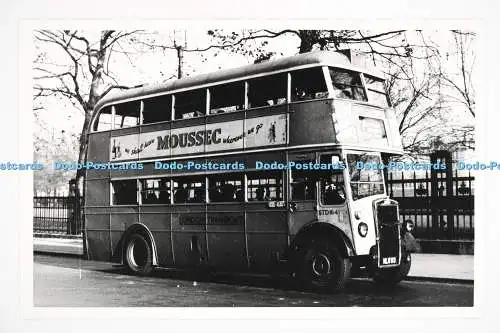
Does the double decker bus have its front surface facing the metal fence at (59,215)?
no

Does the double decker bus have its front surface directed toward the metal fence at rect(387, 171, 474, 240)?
no

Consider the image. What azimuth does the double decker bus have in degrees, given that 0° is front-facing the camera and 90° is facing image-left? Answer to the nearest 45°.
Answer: approximately 315°

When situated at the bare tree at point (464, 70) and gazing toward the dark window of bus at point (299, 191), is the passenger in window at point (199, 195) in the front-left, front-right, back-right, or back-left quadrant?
front-right
